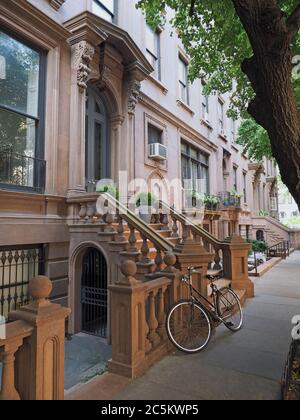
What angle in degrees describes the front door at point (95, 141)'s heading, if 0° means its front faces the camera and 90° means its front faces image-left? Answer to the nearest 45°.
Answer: approximately 315°

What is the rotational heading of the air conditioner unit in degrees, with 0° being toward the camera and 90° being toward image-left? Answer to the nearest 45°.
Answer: approximately 315°

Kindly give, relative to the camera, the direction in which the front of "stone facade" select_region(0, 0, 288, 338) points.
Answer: facing the viewer and to the right of the viewer

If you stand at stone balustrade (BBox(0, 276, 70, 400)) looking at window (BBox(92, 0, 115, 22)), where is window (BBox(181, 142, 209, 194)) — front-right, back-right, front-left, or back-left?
front-right

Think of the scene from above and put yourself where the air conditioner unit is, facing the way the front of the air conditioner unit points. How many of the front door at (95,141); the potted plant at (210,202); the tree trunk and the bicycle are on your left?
1

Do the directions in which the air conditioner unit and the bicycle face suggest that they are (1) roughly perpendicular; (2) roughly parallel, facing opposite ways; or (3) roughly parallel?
roughly perpendicular

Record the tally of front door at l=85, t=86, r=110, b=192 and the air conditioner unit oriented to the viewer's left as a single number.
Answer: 0

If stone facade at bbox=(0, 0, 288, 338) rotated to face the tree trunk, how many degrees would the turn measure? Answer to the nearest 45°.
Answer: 0° — it already faces it

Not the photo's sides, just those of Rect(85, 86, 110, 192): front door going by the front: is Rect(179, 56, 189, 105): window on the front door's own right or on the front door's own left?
on the front door's own left
